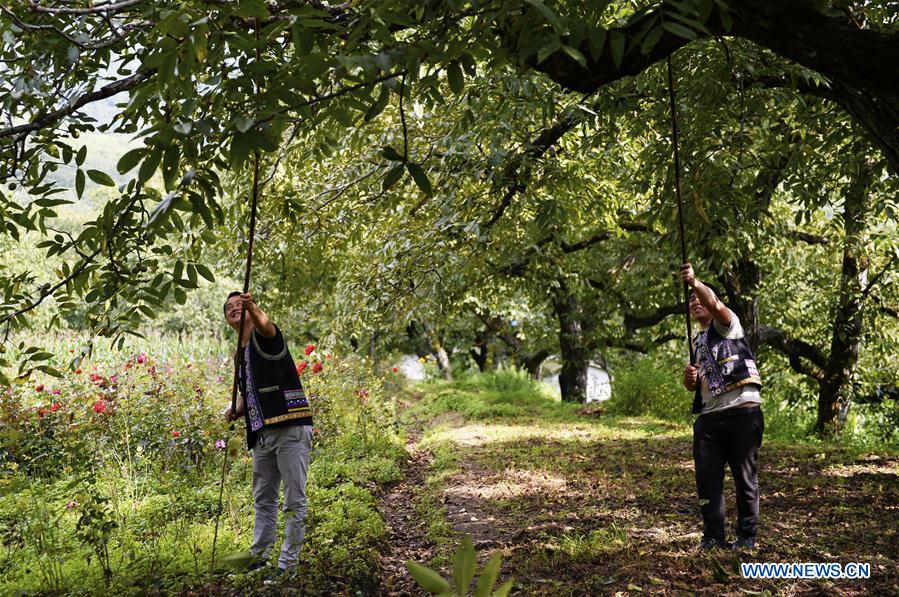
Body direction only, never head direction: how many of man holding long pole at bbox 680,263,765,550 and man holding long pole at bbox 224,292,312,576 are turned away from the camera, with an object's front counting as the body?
0

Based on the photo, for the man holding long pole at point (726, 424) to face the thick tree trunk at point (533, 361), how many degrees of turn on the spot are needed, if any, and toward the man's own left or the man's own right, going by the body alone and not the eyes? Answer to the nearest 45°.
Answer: approximately 135° to the man's own right

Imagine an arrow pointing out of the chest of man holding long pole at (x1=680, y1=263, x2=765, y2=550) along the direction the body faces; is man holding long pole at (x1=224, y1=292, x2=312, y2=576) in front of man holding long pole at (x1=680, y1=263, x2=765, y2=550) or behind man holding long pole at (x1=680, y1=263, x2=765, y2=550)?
in front

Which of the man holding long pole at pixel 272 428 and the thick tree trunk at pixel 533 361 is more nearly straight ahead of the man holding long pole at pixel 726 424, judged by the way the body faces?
the man holding long pole

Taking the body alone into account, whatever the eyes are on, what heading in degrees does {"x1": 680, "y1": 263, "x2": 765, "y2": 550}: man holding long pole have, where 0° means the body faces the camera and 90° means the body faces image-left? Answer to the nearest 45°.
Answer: approximately 45°

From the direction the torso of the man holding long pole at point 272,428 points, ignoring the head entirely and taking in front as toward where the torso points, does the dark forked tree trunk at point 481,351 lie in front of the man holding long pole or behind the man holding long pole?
behind

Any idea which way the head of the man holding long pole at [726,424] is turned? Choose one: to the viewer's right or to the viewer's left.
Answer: to the viewer's left

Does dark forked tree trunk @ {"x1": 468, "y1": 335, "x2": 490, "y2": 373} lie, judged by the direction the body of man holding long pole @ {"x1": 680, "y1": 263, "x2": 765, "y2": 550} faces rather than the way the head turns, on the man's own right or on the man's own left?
on the man's own right
